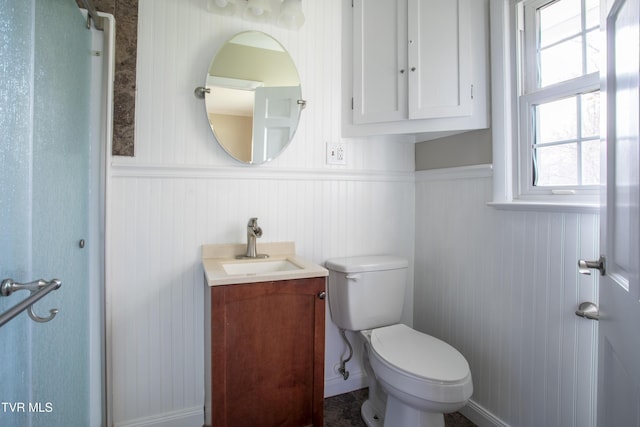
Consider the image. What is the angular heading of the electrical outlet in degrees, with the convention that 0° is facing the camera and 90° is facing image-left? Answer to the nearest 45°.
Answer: approximately 0°

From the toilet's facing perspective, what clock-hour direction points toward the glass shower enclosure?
The glass shower enclosure is roughly at 3 o'clock from the toilet.

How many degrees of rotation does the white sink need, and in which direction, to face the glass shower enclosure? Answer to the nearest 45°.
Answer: approximately 45° to its right

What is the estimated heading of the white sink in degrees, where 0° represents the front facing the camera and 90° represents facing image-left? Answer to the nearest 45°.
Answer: approximately 0°

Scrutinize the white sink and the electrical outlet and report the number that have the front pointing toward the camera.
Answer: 2

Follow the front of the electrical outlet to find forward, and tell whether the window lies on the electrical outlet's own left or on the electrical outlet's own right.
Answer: on the electrical outlet's own left
